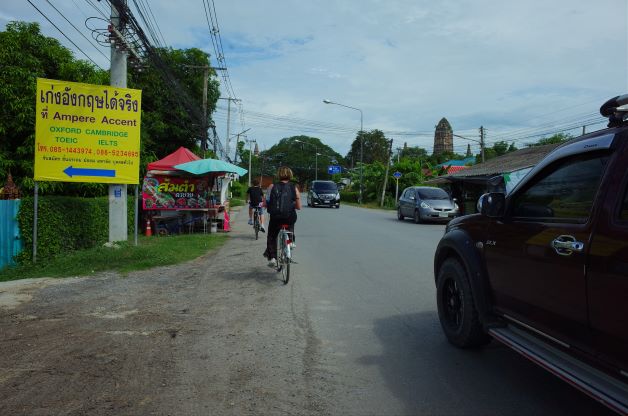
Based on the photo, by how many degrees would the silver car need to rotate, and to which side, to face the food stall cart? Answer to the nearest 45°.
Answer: approximately 90° to its right

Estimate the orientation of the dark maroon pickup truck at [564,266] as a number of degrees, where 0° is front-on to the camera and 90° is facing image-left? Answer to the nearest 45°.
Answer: approximately 135°

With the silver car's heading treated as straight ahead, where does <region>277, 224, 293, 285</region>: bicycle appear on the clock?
The bicycle is roughly at 2 o'clock from the silver car.

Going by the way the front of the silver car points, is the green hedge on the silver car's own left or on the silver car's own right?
on the silver car's own right

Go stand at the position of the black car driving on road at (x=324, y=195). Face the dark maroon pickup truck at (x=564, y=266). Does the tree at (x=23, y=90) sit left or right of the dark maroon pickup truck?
right

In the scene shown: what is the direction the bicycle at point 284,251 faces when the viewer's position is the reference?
facing away from the viewer

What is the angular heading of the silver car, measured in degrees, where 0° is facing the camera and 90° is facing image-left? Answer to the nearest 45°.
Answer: approximately 315°

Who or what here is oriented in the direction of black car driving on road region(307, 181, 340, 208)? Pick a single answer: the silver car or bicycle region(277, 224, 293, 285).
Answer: the bicycle

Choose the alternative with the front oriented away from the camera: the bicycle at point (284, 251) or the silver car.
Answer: the bicycle

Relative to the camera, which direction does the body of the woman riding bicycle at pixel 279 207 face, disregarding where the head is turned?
away from the camera

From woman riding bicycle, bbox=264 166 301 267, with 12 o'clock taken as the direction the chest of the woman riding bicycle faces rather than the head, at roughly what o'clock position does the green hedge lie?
The green hedge is roughly at 10 o'clock from the woman riding bicycle.

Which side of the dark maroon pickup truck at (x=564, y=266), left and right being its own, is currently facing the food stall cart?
front

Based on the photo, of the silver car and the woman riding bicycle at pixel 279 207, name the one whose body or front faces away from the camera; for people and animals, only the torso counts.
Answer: the woman riding bicycle
